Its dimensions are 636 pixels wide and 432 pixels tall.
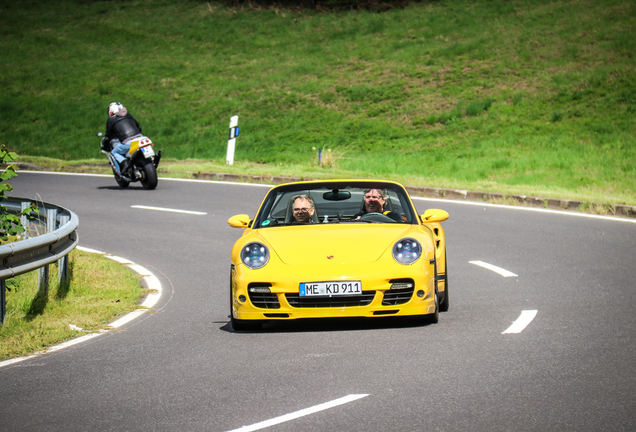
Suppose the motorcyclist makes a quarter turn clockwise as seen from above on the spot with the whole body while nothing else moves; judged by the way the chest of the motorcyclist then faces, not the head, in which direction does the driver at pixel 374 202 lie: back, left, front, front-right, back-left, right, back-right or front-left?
back-right

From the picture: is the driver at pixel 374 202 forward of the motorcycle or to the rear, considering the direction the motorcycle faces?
to the rear

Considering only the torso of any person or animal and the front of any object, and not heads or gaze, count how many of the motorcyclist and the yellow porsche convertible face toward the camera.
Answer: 1

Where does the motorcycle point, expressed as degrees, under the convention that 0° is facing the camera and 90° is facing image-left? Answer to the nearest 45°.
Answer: approximately 135°

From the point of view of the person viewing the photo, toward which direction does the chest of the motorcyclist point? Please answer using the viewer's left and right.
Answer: facing away from the viewer and to the left of the viewer

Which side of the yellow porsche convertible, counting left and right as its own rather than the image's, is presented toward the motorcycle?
back

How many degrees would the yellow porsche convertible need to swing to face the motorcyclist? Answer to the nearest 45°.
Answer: approximately 180°

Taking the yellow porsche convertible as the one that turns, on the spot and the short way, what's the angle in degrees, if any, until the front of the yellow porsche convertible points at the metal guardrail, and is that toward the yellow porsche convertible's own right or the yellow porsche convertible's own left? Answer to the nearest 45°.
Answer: approximately 90° to the yellow porsche convertible's own right

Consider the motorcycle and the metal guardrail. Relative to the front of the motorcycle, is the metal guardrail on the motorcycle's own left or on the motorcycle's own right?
on the motorcycle's own left
